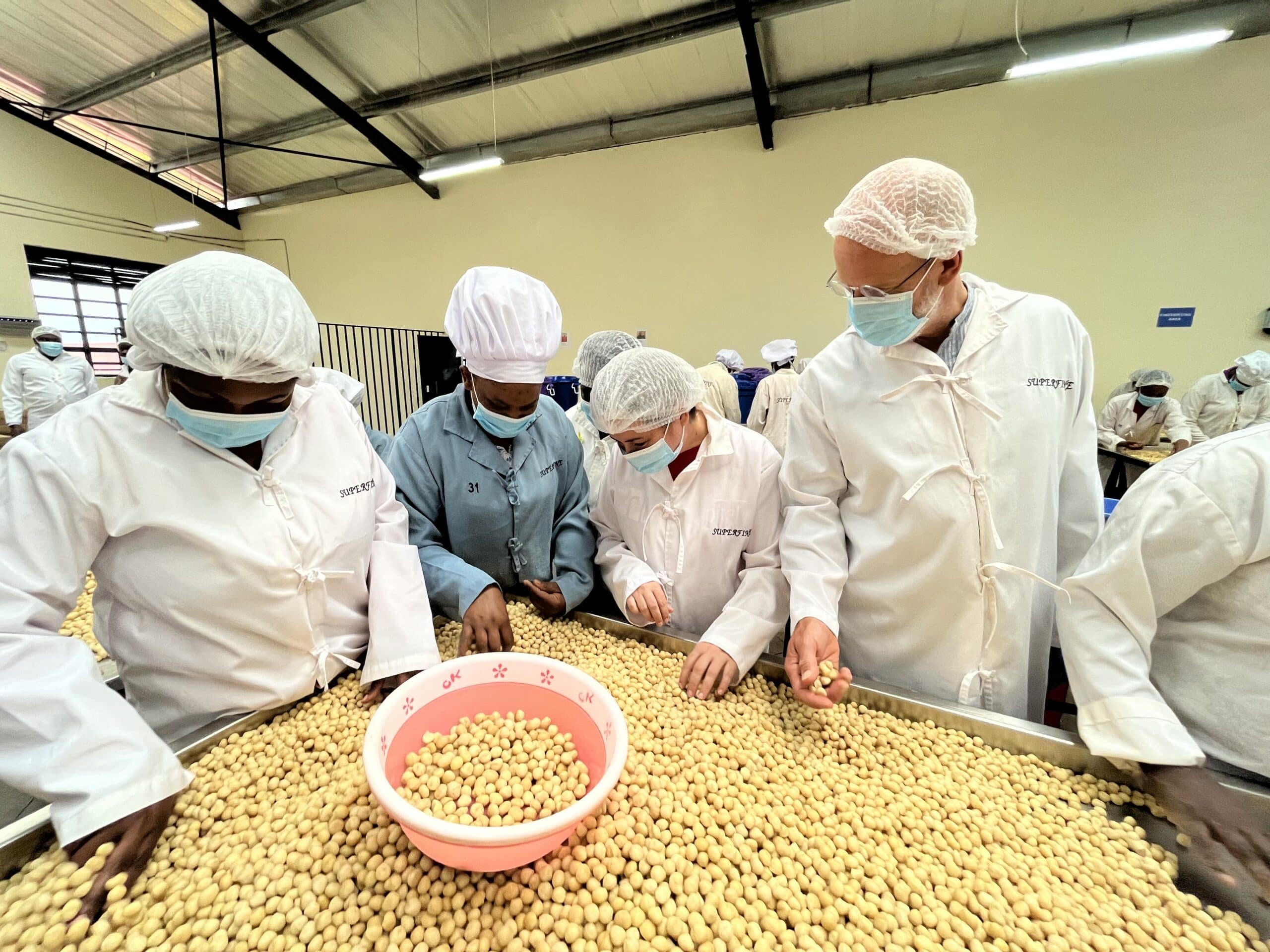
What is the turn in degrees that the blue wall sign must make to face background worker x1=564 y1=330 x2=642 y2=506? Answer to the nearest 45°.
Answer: approximately 45° to its right

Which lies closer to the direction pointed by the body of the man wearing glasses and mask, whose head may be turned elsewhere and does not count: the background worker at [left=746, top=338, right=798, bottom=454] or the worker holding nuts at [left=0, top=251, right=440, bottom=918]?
the worker holding nuts

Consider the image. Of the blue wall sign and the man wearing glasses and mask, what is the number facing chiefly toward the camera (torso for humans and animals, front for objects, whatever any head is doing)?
2

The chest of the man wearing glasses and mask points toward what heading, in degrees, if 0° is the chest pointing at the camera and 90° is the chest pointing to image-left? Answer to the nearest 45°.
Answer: approximately 0°

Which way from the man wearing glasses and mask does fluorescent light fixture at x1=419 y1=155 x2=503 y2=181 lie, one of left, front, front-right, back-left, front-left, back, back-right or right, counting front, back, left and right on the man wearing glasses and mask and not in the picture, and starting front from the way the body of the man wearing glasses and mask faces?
back-right

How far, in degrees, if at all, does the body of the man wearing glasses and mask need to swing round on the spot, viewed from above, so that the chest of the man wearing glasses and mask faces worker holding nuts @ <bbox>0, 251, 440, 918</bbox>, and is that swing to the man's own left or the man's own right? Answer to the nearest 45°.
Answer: approximately 45° to the man's own right

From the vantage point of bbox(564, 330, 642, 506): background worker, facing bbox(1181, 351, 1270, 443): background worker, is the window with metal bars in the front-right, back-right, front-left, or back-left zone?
back-left
